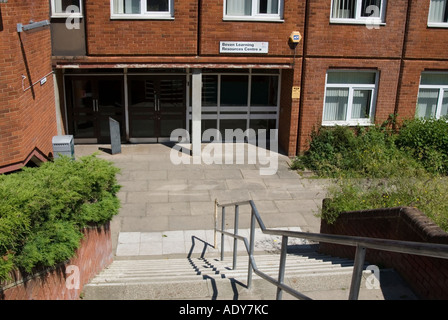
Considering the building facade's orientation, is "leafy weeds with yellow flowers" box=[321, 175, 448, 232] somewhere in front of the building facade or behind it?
in front

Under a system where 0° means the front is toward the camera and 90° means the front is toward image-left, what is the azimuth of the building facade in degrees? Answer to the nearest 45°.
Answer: approximately 0°

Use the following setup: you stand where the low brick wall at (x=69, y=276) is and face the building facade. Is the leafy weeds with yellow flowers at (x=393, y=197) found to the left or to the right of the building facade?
right

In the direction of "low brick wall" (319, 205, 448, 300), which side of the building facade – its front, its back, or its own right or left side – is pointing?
front

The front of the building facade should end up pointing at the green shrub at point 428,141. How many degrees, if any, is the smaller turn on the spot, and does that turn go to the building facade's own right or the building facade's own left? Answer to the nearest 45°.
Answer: approximately 90° to the building facade's own left

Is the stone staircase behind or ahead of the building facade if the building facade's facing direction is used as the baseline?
ahead
